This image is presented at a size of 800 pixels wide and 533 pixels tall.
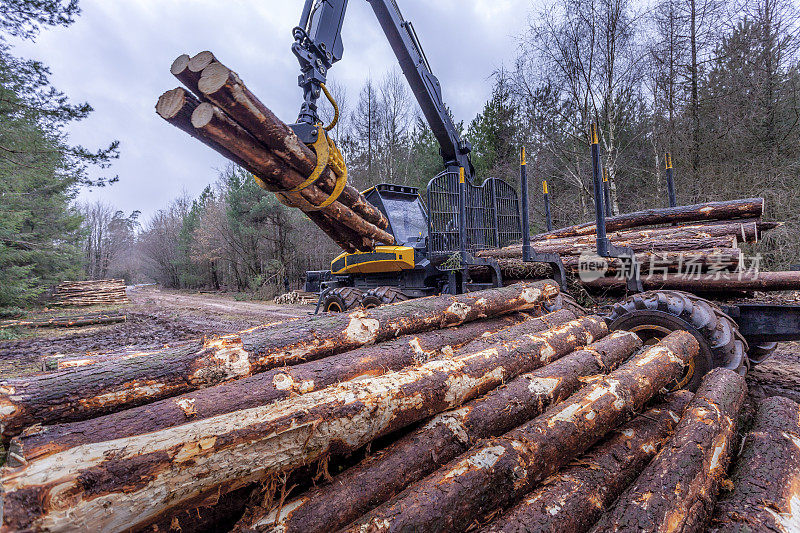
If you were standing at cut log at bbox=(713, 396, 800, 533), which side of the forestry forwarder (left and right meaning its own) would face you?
back

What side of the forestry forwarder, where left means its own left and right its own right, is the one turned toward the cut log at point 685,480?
back

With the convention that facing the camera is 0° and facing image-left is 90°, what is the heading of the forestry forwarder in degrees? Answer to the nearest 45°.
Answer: approximately 135°

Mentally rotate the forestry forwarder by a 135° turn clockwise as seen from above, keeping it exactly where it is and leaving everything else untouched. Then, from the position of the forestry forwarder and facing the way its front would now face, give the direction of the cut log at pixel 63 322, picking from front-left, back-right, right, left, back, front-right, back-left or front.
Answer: back
